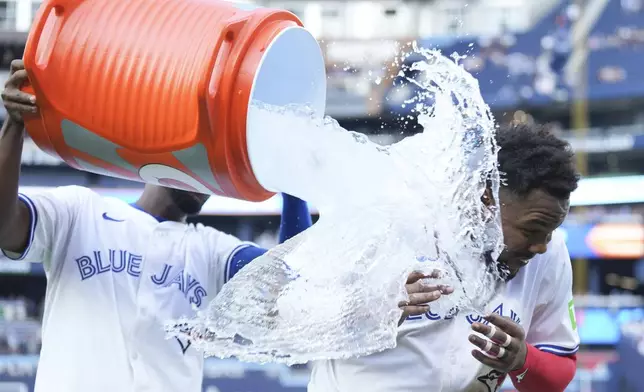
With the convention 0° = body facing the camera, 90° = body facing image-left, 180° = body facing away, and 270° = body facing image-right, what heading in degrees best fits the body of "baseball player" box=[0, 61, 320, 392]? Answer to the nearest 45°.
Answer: approximately 315°

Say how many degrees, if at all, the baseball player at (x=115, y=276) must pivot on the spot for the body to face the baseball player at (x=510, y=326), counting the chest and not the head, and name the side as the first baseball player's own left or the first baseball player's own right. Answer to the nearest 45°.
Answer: approximately 90° to the first baseball player's own left
